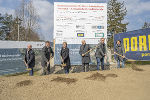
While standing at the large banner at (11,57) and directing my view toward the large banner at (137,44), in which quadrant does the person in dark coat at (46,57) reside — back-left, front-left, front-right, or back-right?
front-right

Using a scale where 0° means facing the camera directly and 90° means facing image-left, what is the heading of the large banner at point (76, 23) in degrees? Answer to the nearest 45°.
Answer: approximately 0°

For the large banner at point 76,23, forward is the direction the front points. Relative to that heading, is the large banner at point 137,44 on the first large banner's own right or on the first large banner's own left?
on the first large banner's own left

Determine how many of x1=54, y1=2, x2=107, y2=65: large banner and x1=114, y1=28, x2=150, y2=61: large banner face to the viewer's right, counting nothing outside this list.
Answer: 0

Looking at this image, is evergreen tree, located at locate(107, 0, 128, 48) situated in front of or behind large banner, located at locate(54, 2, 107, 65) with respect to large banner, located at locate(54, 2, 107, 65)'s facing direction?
behind

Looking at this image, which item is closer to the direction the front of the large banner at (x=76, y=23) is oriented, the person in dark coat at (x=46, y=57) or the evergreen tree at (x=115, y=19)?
the person in dark coat

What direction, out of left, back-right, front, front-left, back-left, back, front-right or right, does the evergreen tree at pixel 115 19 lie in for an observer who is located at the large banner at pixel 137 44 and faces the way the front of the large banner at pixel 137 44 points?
back-right

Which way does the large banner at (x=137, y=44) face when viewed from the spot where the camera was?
facing the viewer and to the left of the viewer

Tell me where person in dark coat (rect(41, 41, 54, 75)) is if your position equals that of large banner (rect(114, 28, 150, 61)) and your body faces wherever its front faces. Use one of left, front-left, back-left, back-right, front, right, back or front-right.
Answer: front
